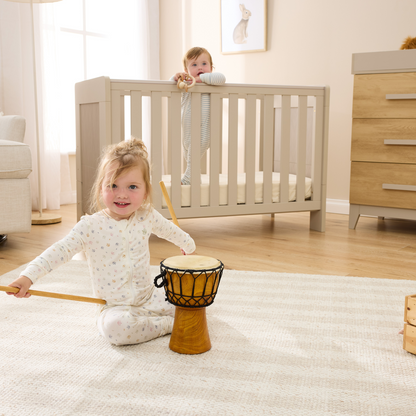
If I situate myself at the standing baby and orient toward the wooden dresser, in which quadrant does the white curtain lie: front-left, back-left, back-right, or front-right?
back-left

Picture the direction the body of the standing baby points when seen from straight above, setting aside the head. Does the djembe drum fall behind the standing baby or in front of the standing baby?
in front

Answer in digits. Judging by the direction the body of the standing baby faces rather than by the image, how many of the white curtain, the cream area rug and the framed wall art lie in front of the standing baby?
1

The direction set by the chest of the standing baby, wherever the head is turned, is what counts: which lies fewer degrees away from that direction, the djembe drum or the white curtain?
the djembe drum

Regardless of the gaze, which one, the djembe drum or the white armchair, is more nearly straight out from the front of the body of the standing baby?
the djembe drum

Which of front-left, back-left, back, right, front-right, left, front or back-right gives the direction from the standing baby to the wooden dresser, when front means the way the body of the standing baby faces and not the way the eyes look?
left

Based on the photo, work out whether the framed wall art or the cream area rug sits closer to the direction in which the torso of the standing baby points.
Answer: the cream area rug

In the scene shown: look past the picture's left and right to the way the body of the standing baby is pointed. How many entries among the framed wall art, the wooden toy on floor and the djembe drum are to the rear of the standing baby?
1

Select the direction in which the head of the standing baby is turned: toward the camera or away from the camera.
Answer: toward the camera

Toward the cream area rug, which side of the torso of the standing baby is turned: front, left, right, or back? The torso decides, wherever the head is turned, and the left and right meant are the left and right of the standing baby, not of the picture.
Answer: front

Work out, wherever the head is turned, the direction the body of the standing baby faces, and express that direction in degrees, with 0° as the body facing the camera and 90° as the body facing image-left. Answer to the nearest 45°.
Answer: approximately 0°

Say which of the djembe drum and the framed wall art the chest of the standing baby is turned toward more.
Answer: the djembe drum

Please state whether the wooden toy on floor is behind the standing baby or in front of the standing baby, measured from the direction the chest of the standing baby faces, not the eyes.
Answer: in front

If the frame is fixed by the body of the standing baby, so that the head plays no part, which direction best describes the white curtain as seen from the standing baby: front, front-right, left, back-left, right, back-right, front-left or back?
back-right

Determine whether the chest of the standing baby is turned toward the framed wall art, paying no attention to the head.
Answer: no

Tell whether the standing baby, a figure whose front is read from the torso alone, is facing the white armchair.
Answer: no

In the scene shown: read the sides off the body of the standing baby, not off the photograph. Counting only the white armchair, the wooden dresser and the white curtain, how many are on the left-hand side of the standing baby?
1
